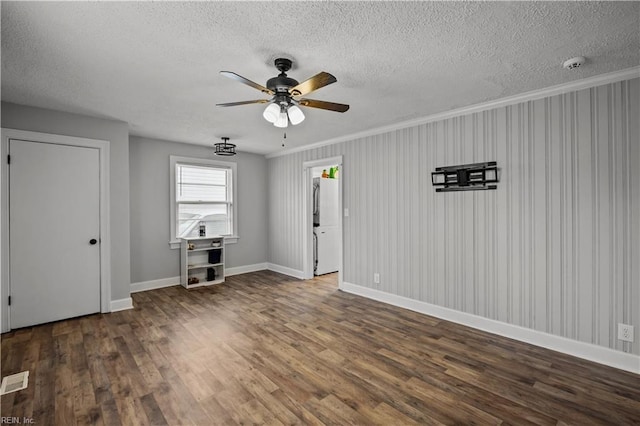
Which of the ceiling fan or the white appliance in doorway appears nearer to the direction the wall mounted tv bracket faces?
the ceiling fan

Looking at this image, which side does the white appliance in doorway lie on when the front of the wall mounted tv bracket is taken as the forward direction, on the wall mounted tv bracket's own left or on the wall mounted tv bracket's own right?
on the wall mounted tv bracket's own right

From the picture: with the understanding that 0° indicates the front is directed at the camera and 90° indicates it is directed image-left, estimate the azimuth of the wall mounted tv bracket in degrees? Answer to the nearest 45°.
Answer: approximately 0°
